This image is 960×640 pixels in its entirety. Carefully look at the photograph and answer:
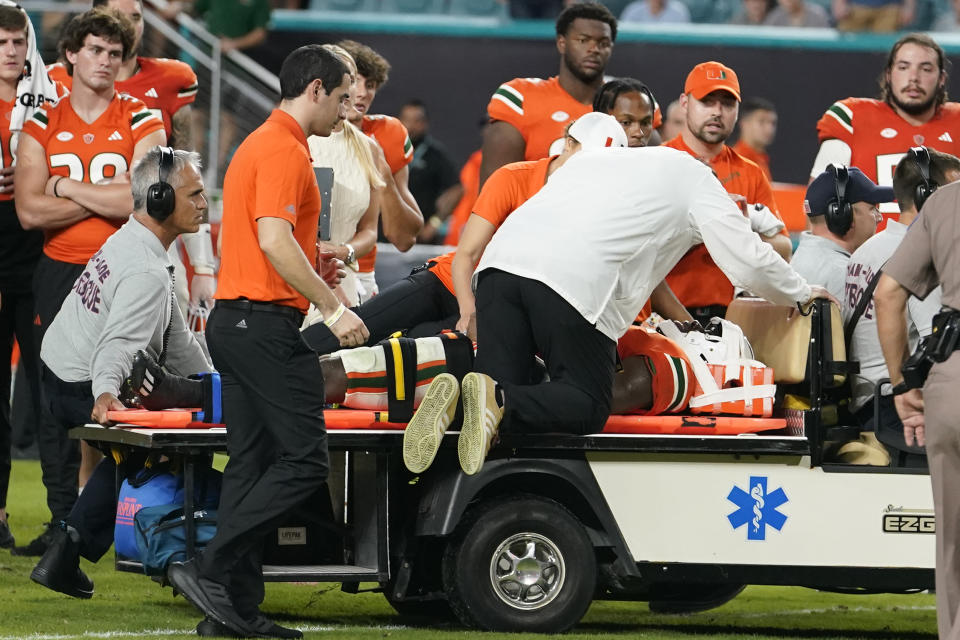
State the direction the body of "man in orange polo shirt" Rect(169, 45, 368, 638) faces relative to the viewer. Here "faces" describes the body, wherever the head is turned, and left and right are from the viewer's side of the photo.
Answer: facing to the right of the viewer

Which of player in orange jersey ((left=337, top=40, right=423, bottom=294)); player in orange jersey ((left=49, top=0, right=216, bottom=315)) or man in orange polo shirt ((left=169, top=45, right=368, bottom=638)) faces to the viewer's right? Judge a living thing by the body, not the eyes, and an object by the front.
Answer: the man in orange polo shirt

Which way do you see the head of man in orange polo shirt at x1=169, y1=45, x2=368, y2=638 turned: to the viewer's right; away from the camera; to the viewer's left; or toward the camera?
to the viewer's right

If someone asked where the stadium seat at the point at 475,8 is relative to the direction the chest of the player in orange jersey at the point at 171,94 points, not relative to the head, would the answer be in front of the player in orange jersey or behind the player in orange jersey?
behind

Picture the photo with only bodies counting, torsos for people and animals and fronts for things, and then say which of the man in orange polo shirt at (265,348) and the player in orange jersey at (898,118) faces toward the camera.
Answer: the player in orange jersey

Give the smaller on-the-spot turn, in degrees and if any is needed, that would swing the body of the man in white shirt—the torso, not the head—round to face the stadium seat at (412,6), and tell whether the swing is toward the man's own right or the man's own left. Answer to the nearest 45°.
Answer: approximately 45° to the man's own left

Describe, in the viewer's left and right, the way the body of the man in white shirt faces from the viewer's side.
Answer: facing away from the viewer and to the right of the viewer

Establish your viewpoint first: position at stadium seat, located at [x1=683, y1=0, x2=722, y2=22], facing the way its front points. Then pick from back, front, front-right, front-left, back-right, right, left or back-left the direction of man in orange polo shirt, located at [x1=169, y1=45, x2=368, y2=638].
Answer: front

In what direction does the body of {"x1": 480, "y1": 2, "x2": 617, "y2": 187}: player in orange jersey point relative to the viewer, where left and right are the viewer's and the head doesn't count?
facing the viewer and to the right of the viewer

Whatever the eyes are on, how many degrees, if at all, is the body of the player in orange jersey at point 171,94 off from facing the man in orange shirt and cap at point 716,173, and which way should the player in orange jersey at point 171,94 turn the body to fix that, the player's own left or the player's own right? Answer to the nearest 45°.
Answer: approximately 45° to the player's own left

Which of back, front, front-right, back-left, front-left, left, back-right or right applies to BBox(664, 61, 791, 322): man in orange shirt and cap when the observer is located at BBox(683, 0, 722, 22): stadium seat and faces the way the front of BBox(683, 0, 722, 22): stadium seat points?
front

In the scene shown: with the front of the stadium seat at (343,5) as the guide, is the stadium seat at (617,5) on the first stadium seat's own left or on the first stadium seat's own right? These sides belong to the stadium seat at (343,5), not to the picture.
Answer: on the first stadium seat's own left

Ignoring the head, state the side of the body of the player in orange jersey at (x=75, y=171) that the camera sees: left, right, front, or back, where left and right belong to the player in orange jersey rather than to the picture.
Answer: front

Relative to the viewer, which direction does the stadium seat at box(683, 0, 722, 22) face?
toward the camera
